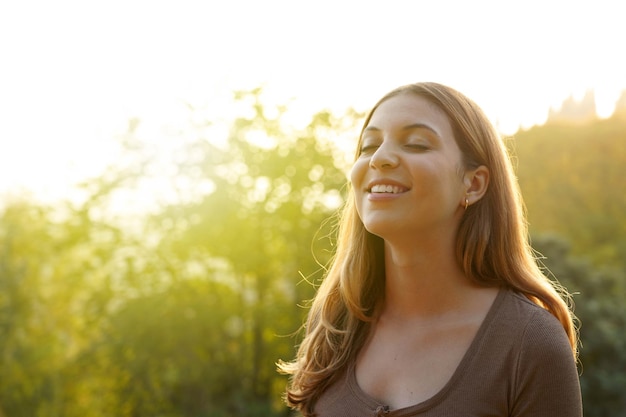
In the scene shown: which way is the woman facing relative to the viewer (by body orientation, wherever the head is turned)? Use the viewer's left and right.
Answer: facing the viewer and to the left of the viewer

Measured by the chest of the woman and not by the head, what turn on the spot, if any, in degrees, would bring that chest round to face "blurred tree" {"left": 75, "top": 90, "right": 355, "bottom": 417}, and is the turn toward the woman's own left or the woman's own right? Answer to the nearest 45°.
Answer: approximately 135° to the woman's own right
